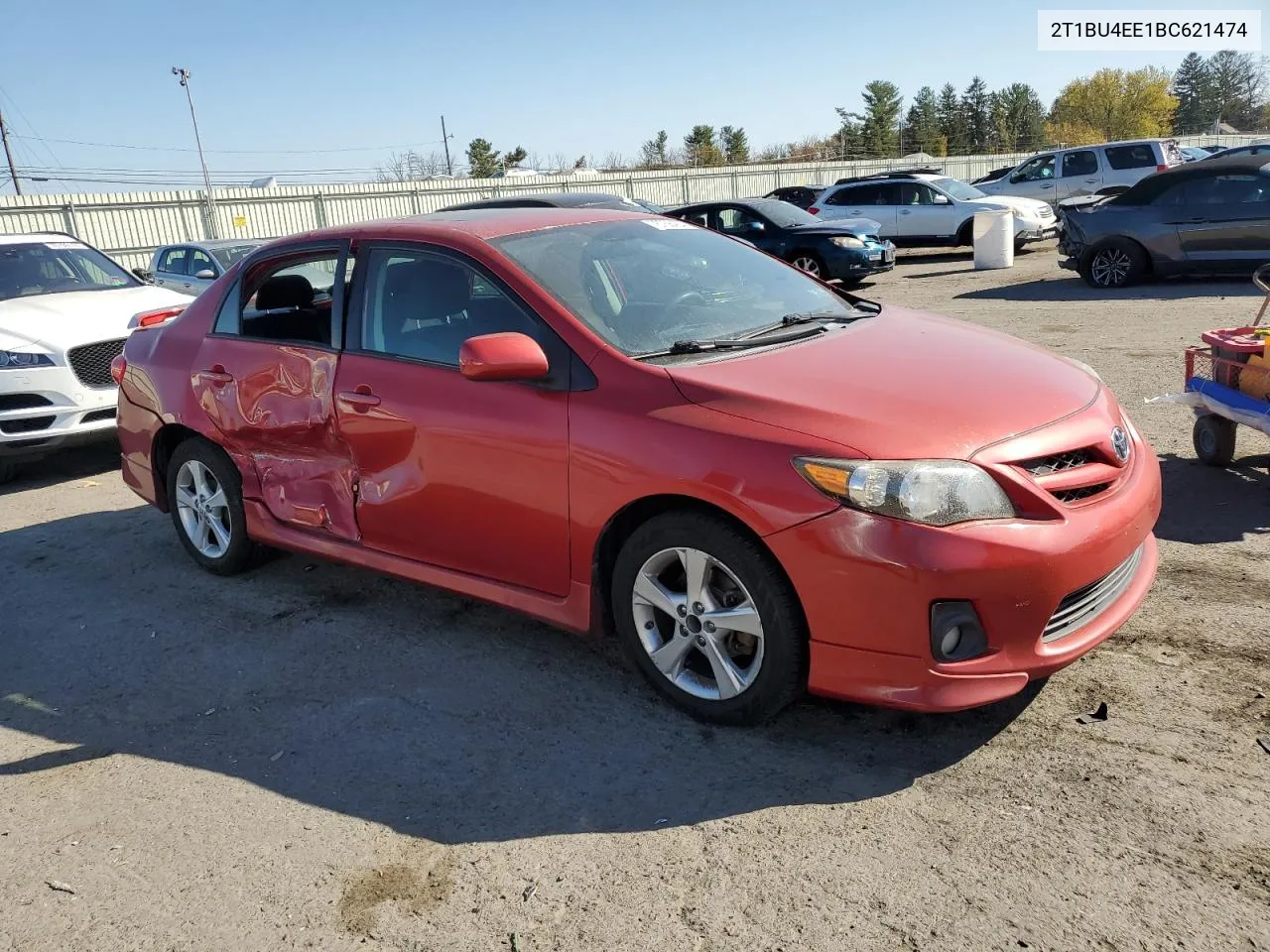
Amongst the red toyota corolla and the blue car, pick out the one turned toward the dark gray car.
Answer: the blue car

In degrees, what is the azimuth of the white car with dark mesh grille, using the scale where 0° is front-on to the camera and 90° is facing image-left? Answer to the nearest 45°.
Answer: approximately 315°

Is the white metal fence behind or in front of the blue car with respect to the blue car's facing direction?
behind

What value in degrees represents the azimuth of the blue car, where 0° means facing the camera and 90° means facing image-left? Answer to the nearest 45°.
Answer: approximately 315°

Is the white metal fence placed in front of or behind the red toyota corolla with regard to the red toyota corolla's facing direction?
behind

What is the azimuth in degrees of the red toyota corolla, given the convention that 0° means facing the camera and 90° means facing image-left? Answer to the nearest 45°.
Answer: approximately 315°

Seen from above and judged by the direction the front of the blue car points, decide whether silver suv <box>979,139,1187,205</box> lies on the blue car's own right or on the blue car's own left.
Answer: on the blue car's own left

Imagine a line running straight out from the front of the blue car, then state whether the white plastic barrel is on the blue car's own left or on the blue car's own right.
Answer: on the blue car's own left

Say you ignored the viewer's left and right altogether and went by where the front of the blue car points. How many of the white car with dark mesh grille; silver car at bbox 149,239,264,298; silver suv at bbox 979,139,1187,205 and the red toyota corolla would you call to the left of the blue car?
1
